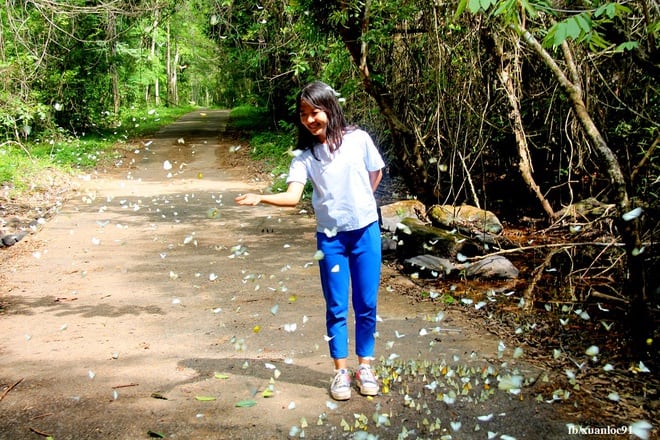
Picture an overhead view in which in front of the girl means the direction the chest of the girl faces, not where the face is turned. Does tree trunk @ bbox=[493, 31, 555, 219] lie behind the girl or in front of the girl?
behind

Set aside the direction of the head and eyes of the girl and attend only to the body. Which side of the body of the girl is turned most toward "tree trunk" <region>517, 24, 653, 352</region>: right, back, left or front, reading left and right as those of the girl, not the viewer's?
left

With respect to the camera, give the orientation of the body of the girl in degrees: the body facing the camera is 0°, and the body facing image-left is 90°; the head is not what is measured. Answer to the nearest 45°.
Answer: approximately 0°

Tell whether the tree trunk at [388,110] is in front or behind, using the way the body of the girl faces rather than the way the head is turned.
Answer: behind

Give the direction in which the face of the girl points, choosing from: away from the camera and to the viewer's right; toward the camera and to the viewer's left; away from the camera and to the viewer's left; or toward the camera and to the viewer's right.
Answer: toward the camera and to the viewer's left
